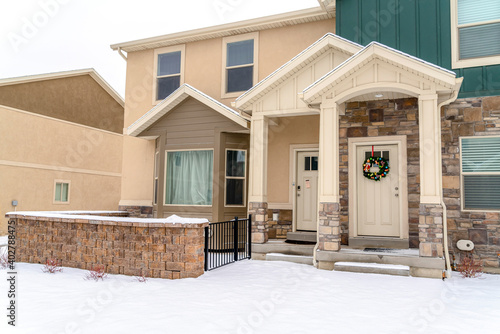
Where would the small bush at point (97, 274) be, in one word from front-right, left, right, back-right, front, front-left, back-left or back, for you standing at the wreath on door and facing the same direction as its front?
front-right

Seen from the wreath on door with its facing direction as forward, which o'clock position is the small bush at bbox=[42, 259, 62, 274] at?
The small bush is roughly at 2 o'clock from the wreath on door.

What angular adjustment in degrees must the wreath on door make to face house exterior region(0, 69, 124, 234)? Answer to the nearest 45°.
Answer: approximately 90° to its right

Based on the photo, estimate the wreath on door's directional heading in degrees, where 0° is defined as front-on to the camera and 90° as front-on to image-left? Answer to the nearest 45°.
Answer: approximately 0°

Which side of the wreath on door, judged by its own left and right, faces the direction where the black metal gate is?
right

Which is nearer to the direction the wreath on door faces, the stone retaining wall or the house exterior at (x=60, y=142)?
the stone retaining wall

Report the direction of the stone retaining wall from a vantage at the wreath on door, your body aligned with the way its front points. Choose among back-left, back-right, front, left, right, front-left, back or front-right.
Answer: front-right
